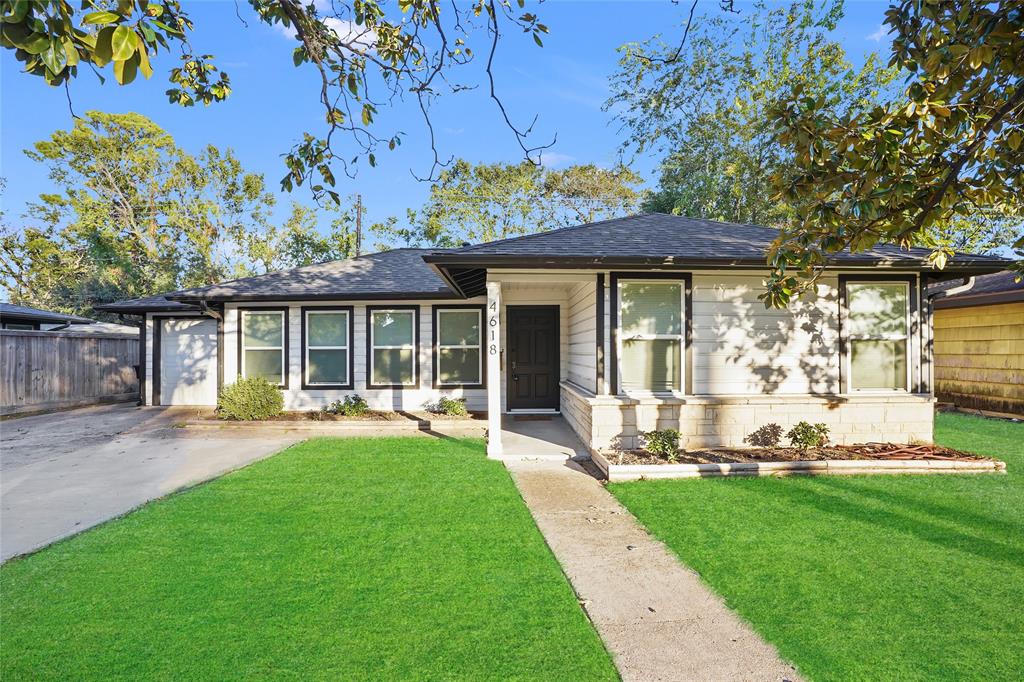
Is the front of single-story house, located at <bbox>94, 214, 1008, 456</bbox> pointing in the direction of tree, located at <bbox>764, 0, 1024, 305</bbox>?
yes

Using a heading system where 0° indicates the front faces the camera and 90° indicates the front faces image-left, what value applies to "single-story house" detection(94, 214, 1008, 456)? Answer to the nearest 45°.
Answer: approximately 0°

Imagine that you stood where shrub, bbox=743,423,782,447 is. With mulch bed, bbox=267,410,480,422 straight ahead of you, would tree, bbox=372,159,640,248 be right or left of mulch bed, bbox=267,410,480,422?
right

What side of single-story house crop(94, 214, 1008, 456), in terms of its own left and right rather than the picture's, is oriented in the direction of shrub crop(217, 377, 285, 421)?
right

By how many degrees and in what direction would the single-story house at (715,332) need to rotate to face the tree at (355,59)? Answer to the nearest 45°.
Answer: approximately 45° to its right

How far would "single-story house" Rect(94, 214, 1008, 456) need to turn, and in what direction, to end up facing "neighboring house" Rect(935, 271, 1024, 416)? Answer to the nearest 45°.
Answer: approximately 135° to its left

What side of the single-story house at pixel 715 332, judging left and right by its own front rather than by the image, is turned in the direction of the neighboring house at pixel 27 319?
right
